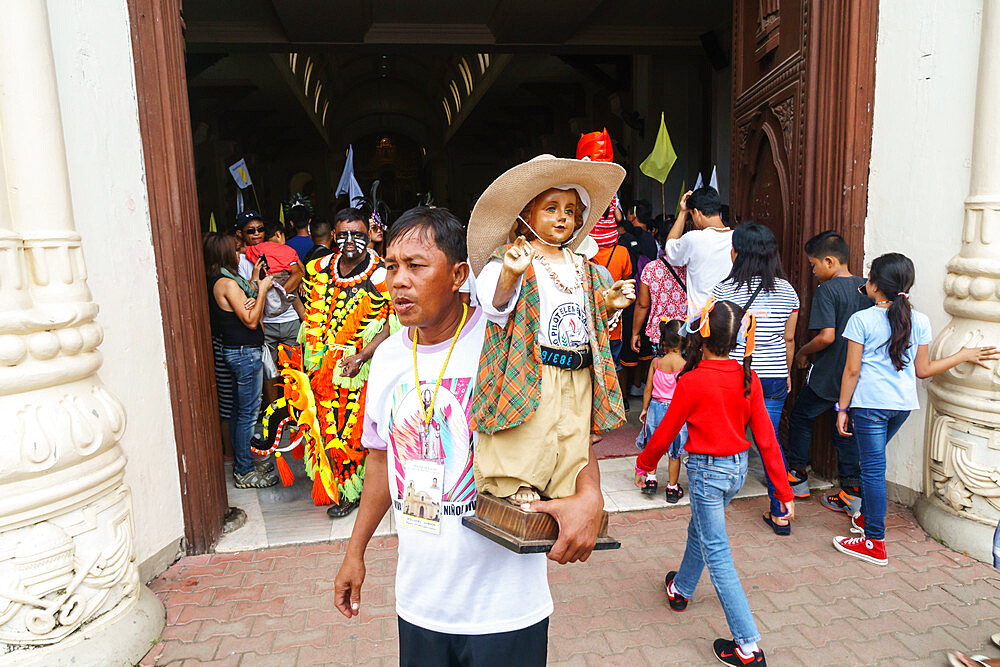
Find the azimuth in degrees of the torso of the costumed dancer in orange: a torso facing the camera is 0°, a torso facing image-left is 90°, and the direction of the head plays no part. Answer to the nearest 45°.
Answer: approximately 0°

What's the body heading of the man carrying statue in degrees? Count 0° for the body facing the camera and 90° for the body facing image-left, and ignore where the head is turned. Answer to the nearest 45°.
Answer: approximately 45°

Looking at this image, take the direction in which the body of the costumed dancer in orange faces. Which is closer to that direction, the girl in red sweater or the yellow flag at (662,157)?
the girl in red sweater

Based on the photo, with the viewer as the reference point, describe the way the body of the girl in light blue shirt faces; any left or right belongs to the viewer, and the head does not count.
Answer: facing away from the viewer and to the left of the viewer

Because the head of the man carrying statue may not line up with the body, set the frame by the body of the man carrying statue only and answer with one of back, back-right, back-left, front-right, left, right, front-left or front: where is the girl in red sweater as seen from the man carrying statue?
back

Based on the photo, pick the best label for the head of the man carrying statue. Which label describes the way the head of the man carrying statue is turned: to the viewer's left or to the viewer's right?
to the viewer's left

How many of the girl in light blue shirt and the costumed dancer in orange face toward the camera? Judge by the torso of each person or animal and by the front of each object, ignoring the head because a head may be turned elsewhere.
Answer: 1

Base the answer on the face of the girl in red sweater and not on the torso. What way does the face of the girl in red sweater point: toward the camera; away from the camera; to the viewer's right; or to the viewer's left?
away from the camera
